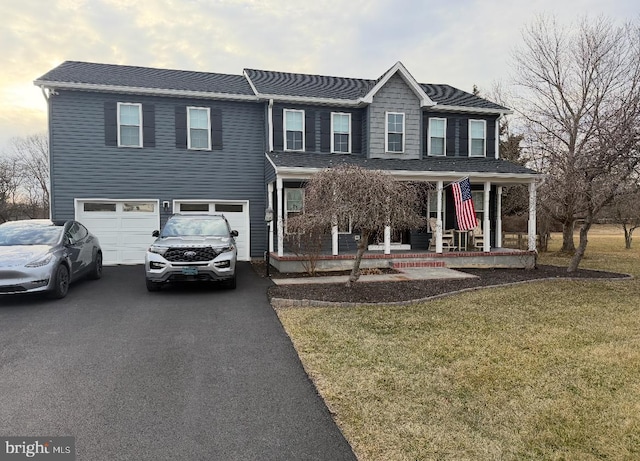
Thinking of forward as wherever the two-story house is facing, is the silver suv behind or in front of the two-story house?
in front

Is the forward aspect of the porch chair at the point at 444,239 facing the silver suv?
no

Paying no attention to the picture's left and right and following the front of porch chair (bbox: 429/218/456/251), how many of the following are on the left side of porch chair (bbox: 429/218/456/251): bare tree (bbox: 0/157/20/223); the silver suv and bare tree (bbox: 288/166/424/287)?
0

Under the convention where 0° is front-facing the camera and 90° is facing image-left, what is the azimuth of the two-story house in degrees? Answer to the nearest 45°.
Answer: approximately 0°

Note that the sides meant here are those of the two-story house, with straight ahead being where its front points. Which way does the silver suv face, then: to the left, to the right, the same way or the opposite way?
the same way

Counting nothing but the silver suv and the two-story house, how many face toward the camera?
2

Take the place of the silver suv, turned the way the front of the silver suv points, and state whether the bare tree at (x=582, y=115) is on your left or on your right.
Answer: on your left

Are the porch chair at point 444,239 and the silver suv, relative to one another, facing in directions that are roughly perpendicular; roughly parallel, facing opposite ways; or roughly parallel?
roughly parallel

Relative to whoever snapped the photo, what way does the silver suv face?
facing the viewer

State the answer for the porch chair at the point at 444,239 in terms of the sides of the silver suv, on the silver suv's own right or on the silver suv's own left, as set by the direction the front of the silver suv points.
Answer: on the silver suv's own left

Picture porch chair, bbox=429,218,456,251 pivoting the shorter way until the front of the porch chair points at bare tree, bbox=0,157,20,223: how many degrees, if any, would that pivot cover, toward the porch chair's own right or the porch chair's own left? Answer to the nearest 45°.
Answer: approximately 135° to the porch chair's own right

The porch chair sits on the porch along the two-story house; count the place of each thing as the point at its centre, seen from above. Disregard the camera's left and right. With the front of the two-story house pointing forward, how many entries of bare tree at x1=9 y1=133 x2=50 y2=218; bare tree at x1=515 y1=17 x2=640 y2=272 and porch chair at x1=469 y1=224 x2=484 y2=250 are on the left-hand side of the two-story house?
2

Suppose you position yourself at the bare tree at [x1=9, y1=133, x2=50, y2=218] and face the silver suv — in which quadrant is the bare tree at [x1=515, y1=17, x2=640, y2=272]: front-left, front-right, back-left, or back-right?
front-left

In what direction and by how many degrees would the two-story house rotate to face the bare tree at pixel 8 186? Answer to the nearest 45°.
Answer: approximately 135° to its right

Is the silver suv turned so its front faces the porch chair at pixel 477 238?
no
